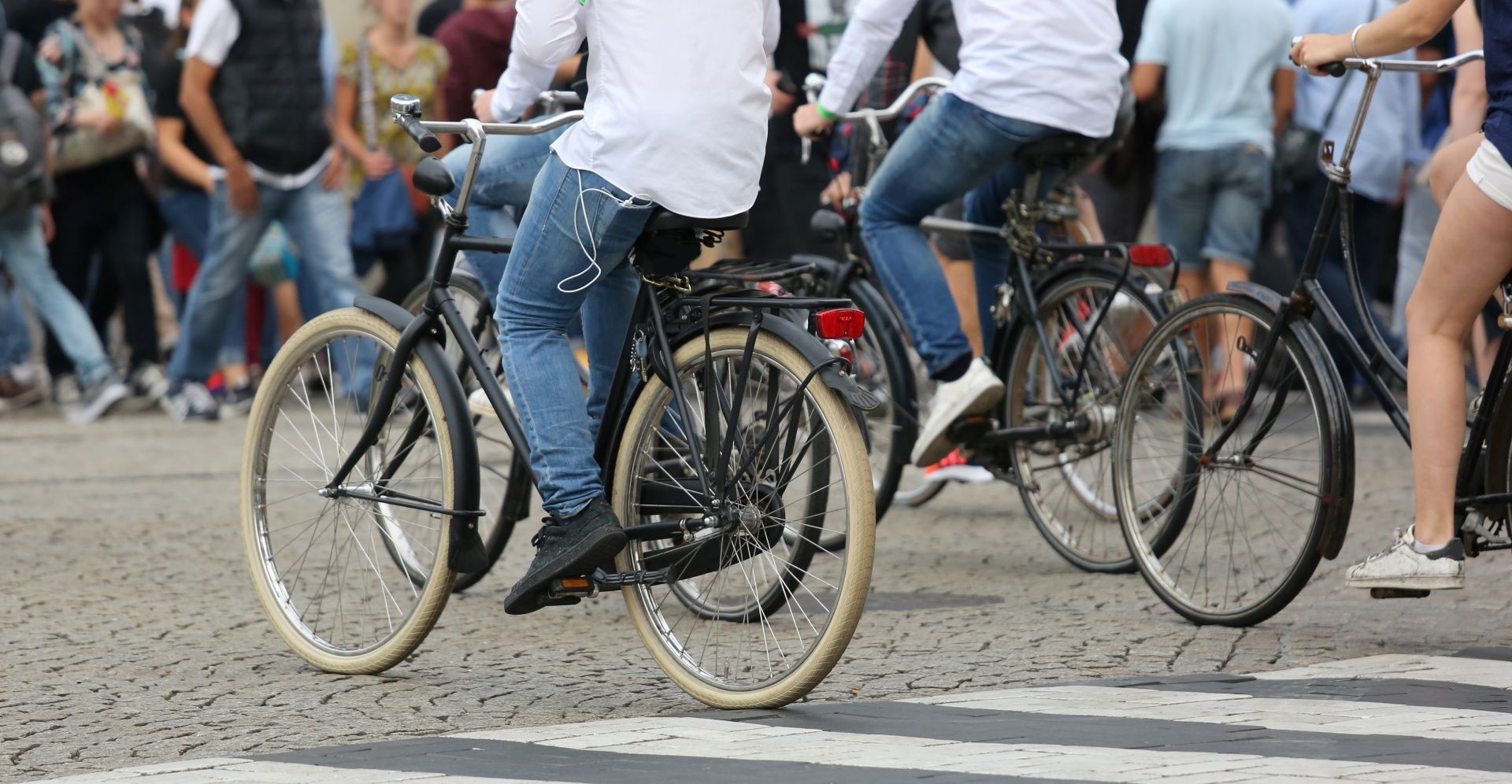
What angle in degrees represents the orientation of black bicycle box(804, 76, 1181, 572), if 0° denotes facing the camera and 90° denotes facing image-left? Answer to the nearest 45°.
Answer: approximately 135°

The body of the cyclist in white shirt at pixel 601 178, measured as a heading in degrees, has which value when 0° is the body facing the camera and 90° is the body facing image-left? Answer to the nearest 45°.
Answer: approximately 135°

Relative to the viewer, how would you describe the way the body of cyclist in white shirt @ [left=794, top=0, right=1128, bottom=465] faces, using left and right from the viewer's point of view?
facing away from the viewer and to the left of the viewer

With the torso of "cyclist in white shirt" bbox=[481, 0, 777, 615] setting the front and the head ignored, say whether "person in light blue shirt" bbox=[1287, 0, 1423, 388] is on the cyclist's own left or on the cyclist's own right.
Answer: on the cyclist's own right

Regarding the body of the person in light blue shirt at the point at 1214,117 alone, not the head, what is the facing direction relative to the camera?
away from the camera

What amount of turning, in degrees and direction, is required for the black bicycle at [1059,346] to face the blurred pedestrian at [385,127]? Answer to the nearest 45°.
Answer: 0° — it already faces them

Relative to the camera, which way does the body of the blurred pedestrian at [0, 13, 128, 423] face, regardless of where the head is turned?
to the viewer's left

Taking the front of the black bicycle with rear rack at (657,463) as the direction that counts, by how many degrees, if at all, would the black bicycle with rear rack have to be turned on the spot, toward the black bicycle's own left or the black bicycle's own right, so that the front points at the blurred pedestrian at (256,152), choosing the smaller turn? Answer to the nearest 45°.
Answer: approximately 45° to the black bicycle's own right
